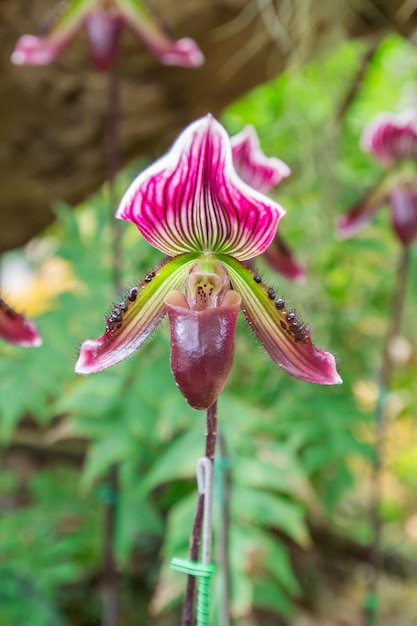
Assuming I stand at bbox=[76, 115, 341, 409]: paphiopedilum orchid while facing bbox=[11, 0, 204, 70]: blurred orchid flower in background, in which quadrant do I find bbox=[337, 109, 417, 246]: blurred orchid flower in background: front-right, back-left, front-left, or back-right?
front-right

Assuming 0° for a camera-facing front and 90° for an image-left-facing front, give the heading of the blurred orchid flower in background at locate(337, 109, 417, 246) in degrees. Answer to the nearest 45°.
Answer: approximately 0°

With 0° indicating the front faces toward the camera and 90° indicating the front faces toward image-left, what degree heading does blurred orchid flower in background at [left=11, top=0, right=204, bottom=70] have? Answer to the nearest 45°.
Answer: approximately 0°

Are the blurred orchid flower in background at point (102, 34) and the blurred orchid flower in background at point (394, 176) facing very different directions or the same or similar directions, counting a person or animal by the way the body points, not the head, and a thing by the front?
same or similar directions

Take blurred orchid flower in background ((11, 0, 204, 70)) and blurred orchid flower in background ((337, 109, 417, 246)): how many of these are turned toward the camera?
2
